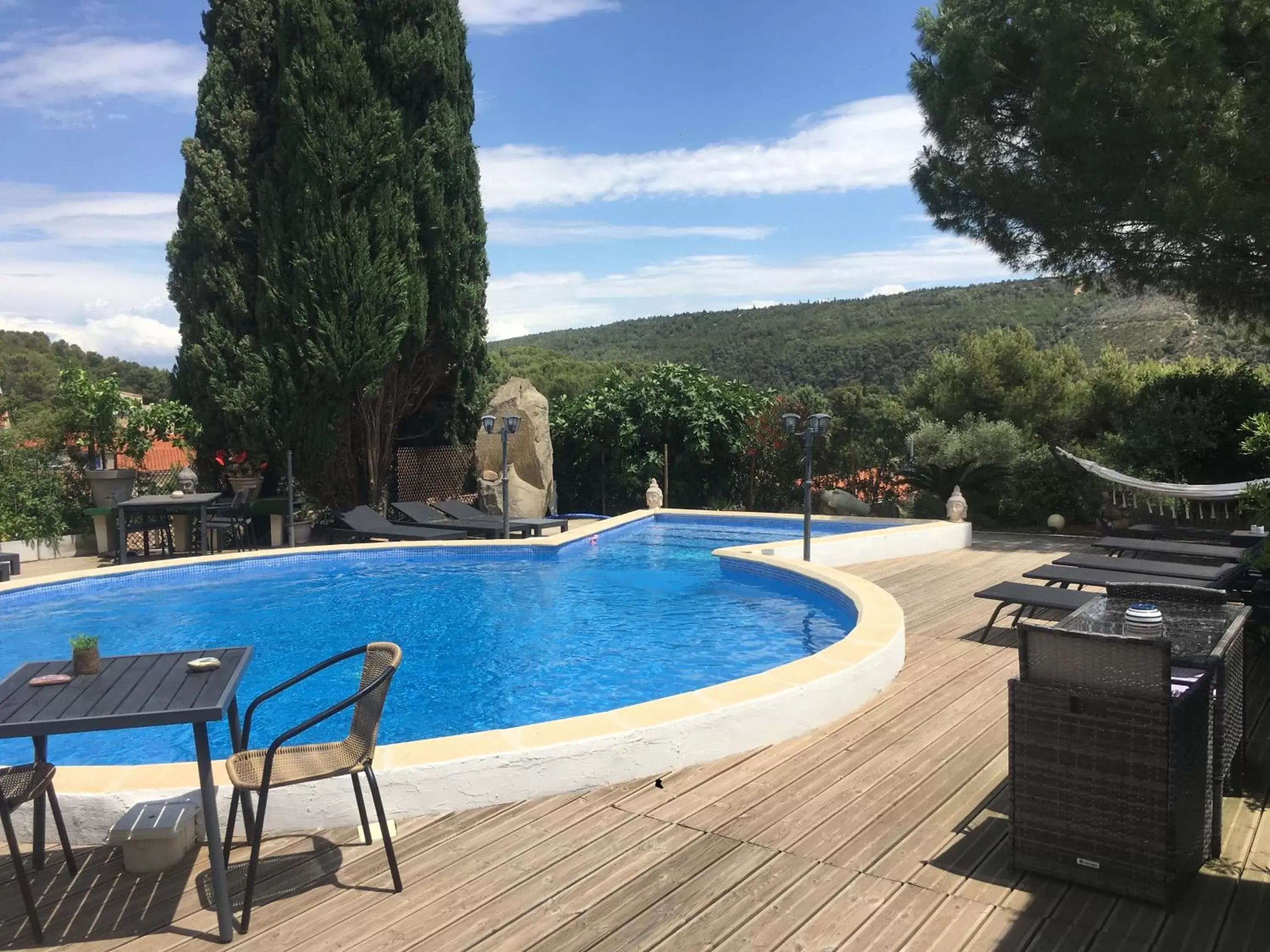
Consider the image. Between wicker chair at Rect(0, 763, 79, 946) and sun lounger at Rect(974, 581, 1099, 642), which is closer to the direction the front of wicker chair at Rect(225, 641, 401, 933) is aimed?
the wicker chair

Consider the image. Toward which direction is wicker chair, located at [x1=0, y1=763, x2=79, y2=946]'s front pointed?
to the viewer's right

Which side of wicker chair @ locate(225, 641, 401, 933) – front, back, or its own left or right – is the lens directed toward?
left

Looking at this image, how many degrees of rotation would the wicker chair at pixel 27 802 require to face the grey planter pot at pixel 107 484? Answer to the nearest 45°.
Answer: approximately 90° to its left

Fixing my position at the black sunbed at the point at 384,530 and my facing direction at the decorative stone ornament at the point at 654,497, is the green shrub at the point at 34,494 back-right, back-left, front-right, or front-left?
back-left

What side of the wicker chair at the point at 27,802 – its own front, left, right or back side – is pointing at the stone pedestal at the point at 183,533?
left

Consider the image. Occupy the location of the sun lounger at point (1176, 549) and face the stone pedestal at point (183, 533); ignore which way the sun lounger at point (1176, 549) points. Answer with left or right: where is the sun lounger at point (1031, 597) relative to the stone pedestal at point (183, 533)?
left

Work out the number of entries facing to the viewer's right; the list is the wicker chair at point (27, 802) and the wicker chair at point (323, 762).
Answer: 1

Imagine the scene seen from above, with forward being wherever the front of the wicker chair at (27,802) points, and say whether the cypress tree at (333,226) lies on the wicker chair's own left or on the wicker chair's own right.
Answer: on the wicker chair's own left
